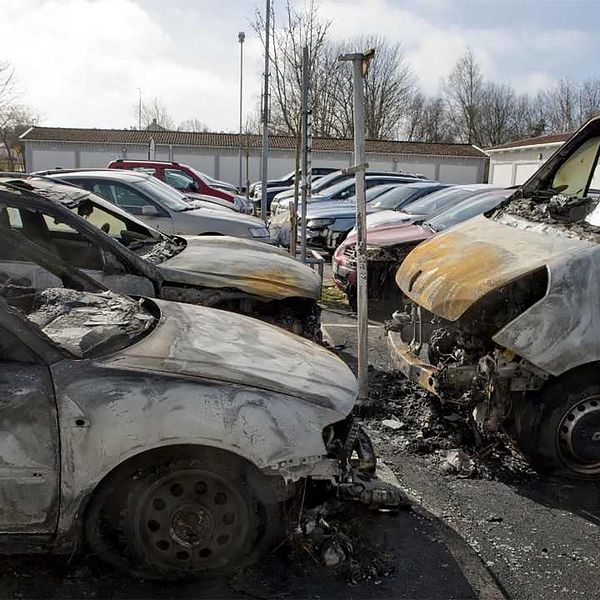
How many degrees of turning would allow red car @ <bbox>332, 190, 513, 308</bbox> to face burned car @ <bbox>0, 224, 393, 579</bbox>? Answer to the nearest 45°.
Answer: approximately 45° to its left

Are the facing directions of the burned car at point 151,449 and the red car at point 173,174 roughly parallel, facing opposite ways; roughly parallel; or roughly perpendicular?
roughly parallel

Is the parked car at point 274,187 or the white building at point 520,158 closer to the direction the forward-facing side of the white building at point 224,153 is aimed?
the parked car

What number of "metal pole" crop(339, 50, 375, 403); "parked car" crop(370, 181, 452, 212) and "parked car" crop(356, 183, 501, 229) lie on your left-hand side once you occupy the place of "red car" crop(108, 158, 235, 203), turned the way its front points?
0

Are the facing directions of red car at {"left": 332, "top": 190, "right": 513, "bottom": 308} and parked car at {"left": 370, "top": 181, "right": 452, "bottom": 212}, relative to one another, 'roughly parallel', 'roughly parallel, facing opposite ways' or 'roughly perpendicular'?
roughly parallel

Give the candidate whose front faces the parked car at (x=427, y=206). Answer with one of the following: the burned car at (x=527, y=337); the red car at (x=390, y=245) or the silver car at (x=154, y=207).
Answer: the silver car

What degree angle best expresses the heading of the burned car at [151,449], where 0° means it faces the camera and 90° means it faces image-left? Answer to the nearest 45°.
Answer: approximately 270°

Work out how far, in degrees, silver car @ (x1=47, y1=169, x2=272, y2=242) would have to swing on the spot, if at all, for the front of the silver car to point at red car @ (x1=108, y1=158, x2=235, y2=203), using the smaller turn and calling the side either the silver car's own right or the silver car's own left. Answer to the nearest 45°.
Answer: approximately 90° to the silver car's own left

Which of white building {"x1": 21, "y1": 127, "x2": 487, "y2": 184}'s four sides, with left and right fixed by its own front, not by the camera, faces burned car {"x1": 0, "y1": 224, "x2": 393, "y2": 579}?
front

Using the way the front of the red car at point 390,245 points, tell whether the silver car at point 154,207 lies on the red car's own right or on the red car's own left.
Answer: on the red car's own right

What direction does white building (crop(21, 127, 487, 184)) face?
toward the camera

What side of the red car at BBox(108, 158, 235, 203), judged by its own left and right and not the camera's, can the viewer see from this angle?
right

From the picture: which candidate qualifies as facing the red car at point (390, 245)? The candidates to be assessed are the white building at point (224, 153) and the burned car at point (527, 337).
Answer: the white building

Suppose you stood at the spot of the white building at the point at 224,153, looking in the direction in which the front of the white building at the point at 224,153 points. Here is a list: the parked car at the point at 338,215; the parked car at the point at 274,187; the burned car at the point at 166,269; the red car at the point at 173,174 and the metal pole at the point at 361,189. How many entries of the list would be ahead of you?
5

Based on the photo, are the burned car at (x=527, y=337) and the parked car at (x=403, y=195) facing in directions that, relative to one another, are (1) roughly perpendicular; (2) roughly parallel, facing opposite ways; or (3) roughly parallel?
roughly parallel

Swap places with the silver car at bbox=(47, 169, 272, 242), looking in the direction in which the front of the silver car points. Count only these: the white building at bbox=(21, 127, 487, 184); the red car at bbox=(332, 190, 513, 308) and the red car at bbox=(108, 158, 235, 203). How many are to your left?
2

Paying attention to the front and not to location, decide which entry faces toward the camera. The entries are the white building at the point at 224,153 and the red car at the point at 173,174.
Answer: the white building

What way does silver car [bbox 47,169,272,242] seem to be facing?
to the viewer's right

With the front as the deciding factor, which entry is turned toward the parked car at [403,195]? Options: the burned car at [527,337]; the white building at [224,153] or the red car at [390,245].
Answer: the white building

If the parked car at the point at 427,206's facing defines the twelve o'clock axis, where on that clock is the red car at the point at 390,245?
The red car is roughly at 11 o'clock from the parked car.

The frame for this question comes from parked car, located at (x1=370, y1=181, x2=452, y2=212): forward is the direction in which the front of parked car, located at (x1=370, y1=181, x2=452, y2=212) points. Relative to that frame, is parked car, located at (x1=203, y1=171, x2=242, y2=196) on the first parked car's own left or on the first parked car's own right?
on the first parked car's own right

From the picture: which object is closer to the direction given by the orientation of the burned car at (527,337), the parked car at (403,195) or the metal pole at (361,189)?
the metal pole

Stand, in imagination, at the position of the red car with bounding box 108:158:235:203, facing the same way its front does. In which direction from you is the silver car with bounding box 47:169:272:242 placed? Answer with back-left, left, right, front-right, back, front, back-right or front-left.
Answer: right

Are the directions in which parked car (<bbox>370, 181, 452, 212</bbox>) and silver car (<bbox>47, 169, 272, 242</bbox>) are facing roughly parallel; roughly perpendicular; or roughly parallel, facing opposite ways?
roughly parallel, facing opposite ways
